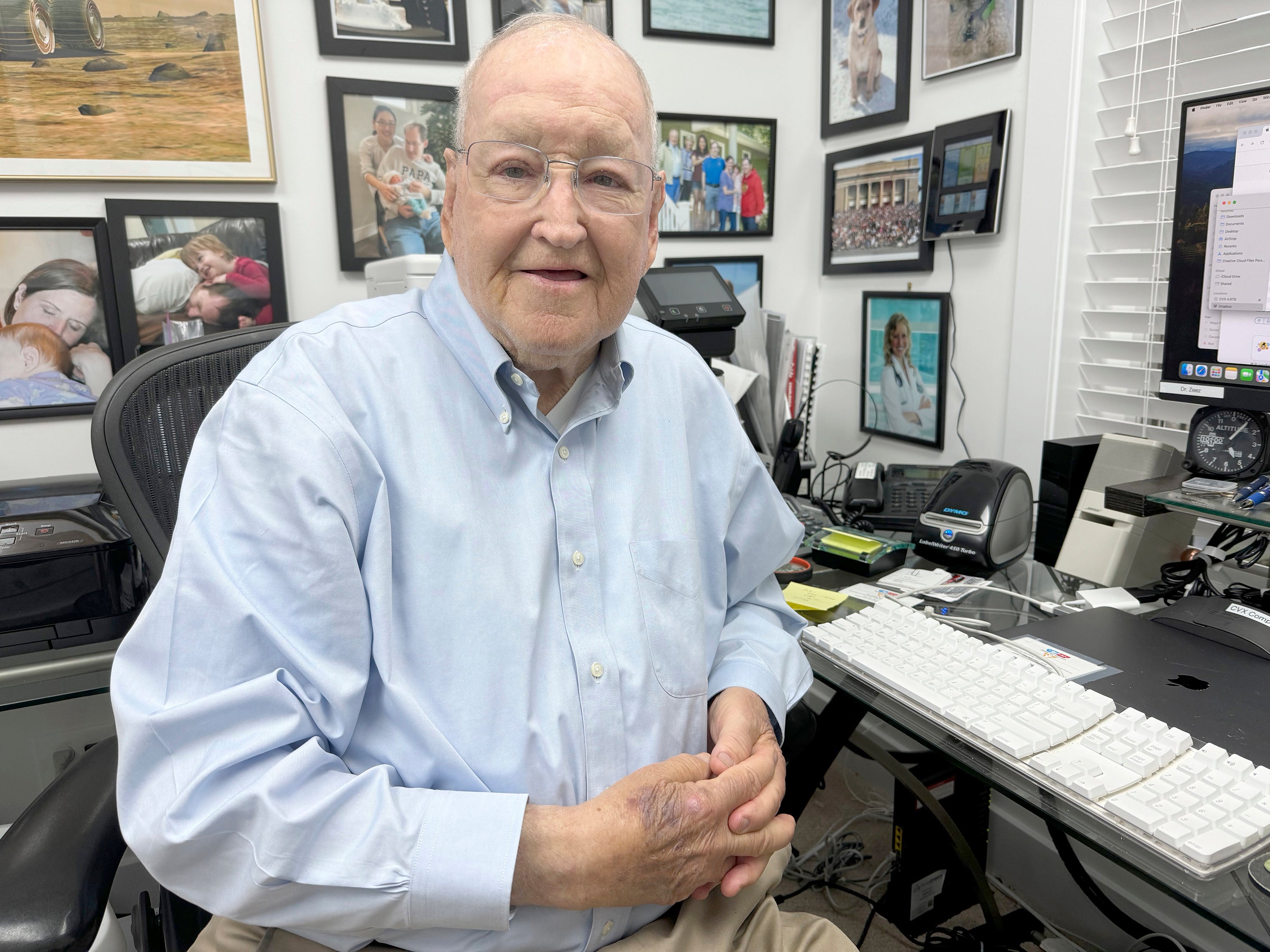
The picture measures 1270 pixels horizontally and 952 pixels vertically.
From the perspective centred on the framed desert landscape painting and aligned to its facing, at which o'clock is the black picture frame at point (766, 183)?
The black picture frame is roughly at 9 o'clock from the framed desert landscape painting.

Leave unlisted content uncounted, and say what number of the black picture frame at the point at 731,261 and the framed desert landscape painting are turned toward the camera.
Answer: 2

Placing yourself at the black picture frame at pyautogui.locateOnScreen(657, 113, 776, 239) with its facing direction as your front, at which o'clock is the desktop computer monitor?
The desktop computer monitor is roughly at 11 o'clock from the black picture frame.

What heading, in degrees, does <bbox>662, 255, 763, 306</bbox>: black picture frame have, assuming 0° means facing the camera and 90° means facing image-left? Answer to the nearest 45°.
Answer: approximately 0°

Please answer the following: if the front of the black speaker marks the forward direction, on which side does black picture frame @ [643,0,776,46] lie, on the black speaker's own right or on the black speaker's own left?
on the black speaker's own right

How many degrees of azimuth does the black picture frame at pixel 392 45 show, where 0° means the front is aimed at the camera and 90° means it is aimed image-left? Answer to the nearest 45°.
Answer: approximately 0°
